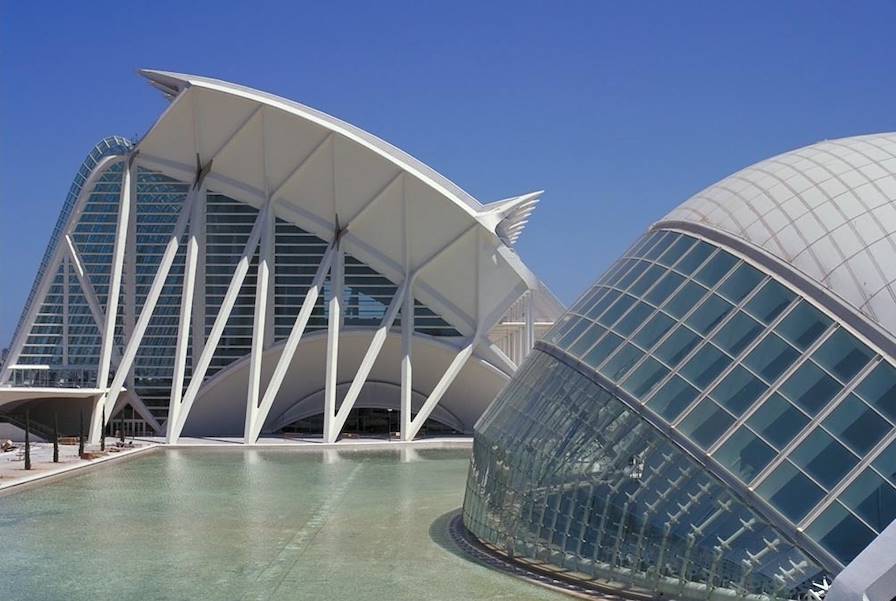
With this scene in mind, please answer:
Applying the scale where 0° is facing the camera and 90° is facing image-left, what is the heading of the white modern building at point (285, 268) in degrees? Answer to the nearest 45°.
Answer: approximately 0°
